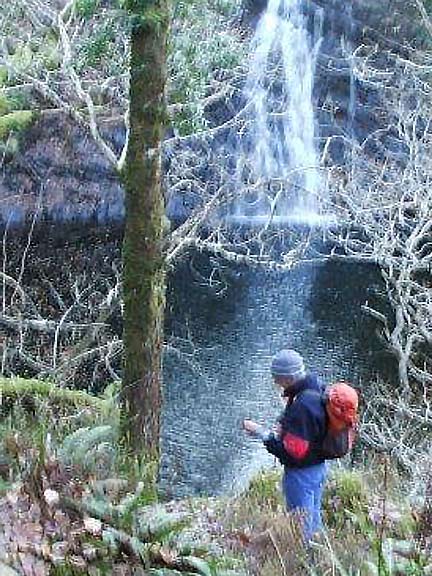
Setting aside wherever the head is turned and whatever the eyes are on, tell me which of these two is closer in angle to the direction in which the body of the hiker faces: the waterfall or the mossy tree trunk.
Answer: the mossy tree trunk

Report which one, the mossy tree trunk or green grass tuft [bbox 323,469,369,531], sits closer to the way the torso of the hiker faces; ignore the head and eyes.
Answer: the mossy tree trunk

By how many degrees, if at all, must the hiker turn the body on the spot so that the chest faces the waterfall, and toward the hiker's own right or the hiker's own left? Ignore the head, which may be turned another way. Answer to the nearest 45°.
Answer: approximately 90° to the hiker's own right

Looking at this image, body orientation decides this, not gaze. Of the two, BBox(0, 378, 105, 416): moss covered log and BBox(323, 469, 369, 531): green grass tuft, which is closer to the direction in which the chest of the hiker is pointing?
the moss covered log

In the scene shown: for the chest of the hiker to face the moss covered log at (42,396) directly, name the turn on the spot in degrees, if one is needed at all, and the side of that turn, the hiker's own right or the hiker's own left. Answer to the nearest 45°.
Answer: approximately 45° to the hiker's own right

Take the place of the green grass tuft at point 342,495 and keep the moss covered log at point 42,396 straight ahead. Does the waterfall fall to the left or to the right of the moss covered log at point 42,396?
right

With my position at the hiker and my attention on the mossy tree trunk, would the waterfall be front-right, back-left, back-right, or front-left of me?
front-right

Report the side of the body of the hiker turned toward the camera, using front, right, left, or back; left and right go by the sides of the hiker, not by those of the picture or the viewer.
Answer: left

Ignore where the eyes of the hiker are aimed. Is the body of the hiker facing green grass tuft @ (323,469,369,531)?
no

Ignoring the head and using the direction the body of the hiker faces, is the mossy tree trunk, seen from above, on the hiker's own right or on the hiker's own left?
on the hiker's own right
